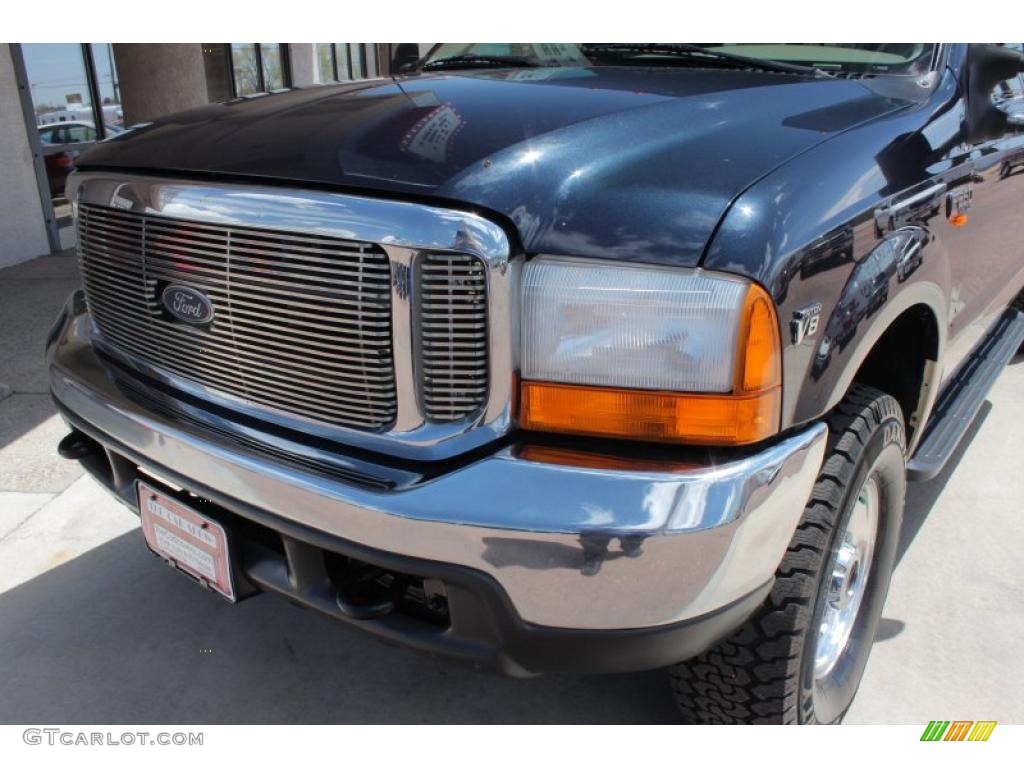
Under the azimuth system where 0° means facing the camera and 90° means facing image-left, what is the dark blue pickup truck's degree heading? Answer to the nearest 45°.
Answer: approximately 45°
